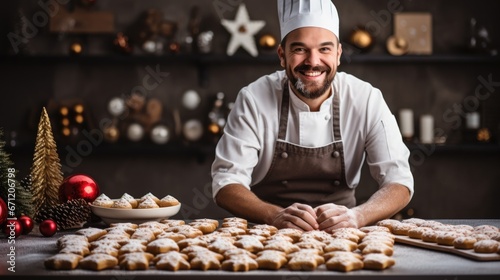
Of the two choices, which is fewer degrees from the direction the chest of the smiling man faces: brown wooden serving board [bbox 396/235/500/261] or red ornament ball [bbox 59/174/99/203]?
the brown wooden serving board

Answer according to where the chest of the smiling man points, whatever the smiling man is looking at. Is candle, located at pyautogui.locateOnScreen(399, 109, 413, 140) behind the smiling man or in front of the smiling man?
behind

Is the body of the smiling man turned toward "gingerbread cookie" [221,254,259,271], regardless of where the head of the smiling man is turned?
yes

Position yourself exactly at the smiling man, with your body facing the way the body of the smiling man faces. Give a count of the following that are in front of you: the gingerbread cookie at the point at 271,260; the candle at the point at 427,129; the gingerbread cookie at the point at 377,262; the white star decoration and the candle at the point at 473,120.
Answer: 2

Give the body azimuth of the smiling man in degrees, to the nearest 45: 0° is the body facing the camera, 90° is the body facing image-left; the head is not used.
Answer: approximately 0°

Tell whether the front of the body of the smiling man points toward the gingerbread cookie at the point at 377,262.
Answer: yes

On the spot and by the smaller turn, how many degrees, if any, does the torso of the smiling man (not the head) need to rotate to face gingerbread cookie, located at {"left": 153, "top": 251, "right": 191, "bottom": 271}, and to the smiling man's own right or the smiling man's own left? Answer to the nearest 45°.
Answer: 0° — they already face it

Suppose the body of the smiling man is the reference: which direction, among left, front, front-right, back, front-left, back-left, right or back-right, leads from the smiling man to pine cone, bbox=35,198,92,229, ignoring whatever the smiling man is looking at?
front-right

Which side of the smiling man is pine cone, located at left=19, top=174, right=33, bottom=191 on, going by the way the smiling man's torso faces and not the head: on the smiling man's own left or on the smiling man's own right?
on the smiling man's own right
